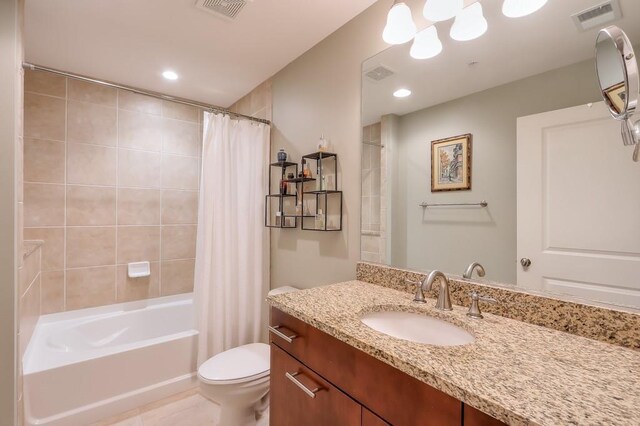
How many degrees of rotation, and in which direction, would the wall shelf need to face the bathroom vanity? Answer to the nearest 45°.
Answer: approximately 45° to its left

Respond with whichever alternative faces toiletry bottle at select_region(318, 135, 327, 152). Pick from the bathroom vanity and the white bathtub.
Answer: the white bathtub

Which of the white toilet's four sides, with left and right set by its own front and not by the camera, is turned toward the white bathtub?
right

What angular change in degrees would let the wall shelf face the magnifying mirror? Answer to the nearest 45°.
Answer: approximately 90° to its left

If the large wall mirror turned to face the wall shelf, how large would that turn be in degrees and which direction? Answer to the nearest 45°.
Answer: approximately 45° to its right

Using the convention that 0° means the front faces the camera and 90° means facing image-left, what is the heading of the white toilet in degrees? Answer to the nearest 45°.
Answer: approximately 45°

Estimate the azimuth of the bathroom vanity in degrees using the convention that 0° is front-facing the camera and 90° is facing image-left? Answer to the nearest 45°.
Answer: approximately 45°

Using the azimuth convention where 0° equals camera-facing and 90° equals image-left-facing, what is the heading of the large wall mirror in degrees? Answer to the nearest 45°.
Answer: approximately 45°
